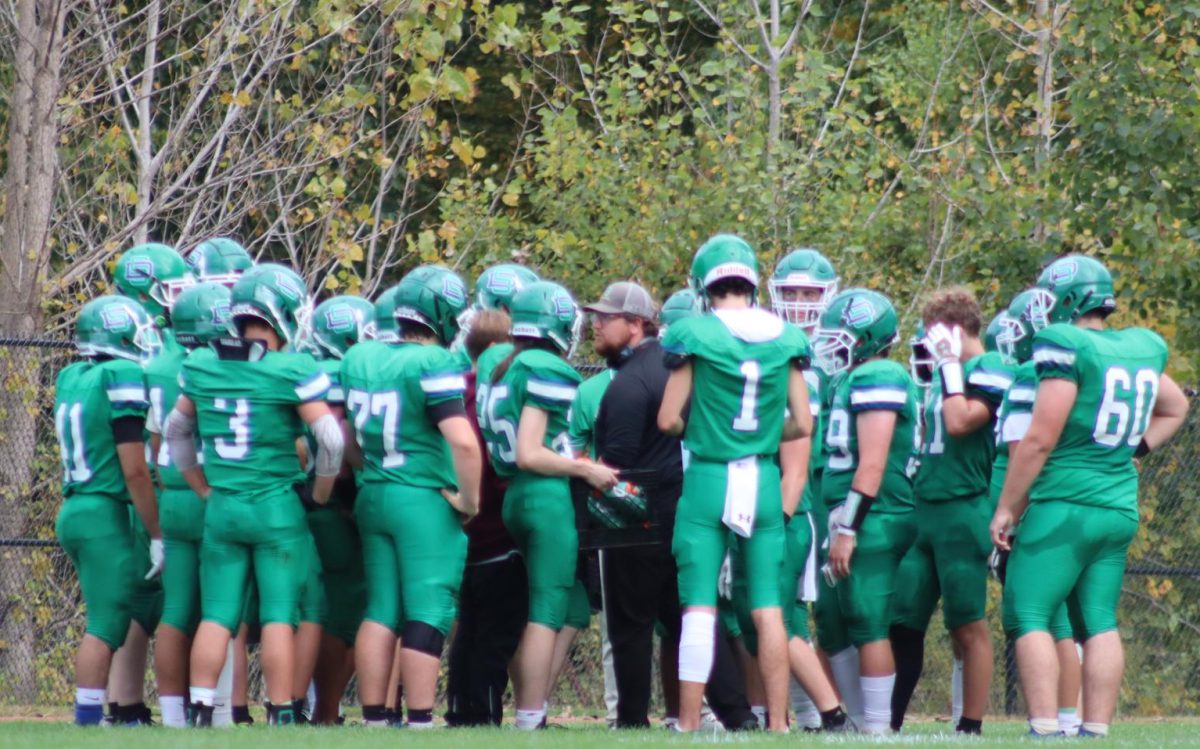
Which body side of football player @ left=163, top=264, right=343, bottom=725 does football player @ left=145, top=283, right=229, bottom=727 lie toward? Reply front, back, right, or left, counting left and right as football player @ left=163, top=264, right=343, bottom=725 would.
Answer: left

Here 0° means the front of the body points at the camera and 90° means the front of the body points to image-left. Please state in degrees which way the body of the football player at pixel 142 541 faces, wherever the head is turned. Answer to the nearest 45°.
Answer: approximately 270°

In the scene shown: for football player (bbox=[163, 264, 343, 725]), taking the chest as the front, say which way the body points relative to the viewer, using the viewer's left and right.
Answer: facing away from the viewer and to the right of the viewer

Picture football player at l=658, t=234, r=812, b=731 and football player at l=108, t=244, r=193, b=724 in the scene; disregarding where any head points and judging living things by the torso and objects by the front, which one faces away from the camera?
football player at l=658, t=234, r=812, b=731

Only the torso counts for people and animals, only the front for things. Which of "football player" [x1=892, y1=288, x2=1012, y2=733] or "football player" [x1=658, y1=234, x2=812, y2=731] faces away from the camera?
"football player" [x1=658, y1=234, x2=812, y2=731]

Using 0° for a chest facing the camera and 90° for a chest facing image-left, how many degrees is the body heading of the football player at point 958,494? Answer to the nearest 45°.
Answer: approximately 45°

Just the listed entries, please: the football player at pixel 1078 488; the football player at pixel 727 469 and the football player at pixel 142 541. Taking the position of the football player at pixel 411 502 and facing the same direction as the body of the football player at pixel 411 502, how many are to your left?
1

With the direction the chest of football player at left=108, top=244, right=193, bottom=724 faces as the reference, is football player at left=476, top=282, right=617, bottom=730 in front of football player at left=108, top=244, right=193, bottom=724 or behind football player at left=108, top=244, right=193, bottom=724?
in front

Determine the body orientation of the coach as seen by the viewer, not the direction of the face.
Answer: to the viewer's left

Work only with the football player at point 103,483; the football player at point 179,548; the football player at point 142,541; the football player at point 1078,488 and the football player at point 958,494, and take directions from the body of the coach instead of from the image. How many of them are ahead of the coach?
3

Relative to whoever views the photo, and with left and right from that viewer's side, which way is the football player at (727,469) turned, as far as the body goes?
facing away from the viewer

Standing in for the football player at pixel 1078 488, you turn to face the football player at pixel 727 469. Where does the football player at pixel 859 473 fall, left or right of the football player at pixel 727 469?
right

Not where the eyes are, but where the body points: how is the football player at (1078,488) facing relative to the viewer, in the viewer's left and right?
facing away from the viewer and to the left of the viewer
